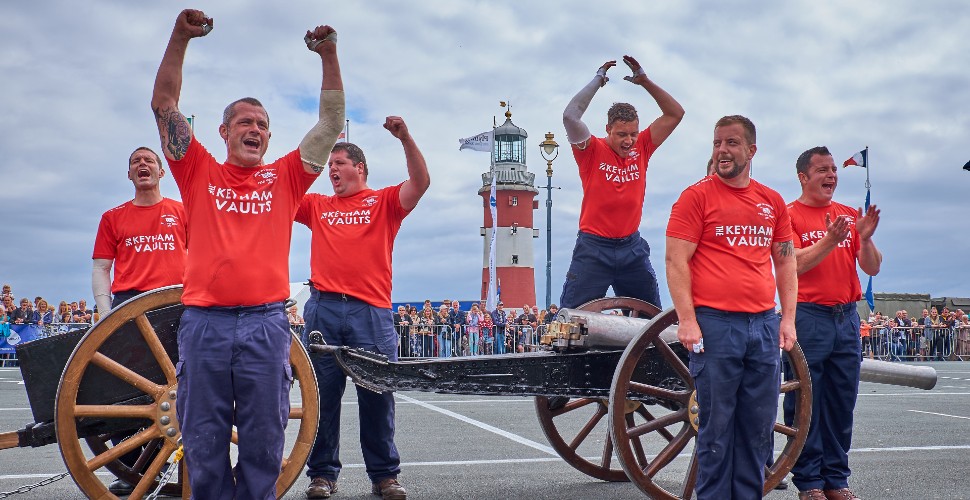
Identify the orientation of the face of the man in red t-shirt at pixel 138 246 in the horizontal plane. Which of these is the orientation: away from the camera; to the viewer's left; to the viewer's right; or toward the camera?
toward the camera

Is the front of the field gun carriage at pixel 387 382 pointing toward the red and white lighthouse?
no

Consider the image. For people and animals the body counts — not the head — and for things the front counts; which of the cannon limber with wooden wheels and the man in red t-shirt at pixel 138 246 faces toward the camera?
the man in red t-shirt

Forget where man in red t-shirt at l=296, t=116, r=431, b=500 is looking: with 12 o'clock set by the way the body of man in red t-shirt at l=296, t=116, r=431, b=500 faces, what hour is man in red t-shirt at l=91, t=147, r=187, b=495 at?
man in red t-shirt at l=91, t=147, r=187, b=495 is roughly at 2 o'clock from man in red t-shirt at l=296, t=116, r=431, b=500.

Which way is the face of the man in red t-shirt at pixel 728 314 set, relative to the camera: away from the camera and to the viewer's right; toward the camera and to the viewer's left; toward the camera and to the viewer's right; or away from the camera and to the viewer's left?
toward the camera and to the viewer's left

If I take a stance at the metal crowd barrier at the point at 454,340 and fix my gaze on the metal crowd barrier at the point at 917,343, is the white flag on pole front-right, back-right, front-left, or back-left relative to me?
front-left

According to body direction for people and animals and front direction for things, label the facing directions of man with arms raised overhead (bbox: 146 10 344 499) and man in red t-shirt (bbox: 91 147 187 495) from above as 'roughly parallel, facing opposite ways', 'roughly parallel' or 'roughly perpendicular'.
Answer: roughly parallel

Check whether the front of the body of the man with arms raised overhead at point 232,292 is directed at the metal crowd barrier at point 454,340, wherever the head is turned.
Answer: no

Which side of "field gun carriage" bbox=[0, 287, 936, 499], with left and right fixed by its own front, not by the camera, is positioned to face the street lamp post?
left

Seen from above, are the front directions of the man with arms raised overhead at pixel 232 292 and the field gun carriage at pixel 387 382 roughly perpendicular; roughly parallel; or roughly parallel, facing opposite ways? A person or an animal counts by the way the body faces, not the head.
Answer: roughly perpendicular

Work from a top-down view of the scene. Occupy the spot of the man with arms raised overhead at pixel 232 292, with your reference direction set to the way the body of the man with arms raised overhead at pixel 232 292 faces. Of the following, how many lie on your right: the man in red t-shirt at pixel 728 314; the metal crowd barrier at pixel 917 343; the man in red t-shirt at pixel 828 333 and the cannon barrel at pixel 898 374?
0

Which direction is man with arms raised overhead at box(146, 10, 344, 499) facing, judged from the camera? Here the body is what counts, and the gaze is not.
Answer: toward the camera

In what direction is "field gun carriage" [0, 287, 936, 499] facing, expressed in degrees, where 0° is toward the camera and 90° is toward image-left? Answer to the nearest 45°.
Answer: approximately 270°

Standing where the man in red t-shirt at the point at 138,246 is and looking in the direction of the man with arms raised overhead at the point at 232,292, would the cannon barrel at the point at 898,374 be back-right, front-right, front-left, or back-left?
front-left

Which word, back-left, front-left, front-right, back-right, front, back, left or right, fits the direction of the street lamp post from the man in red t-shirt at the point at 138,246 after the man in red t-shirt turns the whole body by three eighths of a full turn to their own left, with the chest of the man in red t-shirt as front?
front

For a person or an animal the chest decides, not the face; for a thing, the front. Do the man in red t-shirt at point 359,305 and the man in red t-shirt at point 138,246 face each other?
no

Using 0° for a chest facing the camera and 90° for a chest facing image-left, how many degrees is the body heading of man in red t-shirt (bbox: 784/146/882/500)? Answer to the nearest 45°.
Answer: approximately 315°
